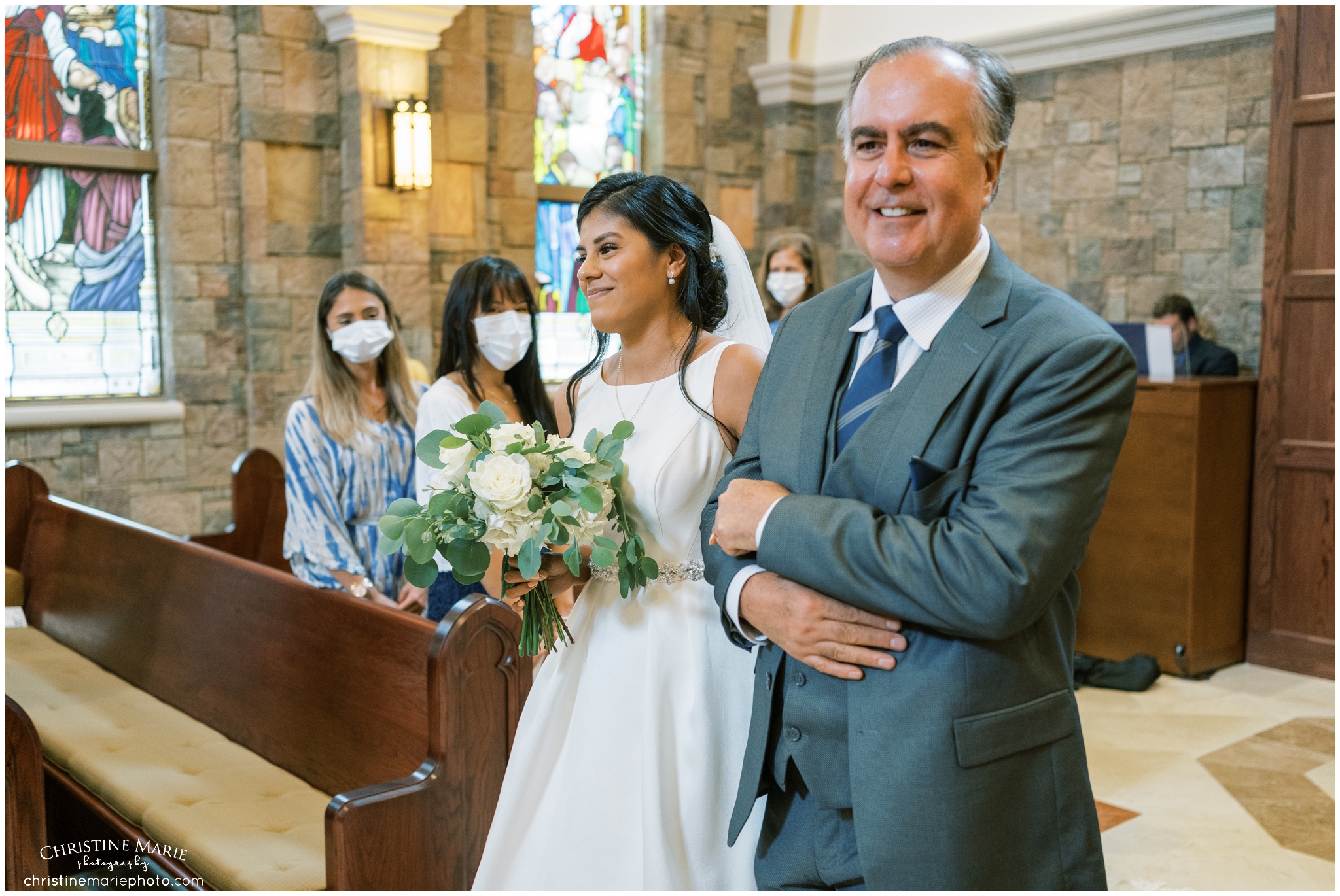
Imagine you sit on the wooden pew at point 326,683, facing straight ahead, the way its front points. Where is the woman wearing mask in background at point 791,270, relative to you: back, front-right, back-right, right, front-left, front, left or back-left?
back

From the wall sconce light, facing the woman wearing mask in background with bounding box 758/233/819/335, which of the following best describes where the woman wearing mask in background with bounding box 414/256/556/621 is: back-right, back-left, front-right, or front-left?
front-right

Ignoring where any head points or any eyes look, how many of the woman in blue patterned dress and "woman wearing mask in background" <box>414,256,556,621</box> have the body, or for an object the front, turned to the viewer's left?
0

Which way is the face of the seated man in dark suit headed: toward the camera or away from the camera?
toward the camera

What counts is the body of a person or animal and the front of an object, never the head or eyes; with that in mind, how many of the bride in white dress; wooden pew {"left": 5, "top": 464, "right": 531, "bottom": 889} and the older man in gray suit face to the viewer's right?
0

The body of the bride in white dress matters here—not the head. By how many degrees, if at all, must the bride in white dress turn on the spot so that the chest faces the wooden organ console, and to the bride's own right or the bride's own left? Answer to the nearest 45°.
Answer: approximately 180°

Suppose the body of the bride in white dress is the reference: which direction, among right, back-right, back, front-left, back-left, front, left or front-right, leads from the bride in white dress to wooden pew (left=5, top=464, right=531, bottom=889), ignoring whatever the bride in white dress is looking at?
right

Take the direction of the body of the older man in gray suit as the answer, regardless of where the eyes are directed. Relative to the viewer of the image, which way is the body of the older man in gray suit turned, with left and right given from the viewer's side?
facing the viewer and to the left of the viewer

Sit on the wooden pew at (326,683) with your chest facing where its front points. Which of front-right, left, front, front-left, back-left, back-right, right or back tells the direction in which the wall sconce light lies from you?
back-right

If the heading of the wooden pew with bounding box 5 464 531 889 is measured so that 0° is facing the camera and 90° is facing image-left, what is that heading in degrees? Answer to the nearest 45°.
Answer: approximately 45°

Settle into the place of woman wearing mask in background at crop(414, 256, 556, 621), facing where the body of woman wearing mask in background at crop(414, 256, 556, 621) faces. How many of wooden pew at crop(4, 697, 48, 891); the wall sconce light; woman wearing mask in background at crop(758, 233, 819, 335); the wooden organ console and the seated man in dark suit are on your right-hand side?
1

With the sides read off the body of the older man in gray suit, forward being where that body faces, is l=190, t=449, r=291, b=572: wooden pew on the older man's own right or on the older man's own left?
on the older man's own right
